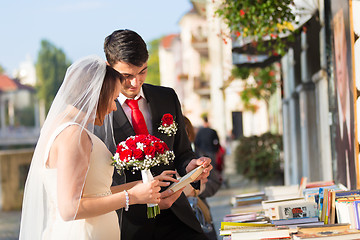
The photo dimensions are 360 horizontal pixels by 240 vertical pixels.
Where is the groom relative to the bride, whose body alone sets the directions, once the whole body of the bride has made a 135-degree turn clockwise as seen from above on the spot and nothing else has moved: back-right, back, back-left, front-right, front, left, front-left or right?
back

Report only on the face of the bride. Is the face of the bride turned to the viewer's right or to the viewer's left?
to the viewer's right

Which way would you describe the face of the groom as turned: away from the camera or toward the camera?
toward the camera

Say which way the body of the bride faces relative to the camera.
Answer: to the viewer's right

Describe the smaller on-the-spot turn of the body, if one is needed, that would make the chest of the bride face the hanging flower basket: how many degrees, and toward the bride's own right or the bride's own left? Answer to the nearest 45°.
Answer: approximately 45° to the bride's own left
